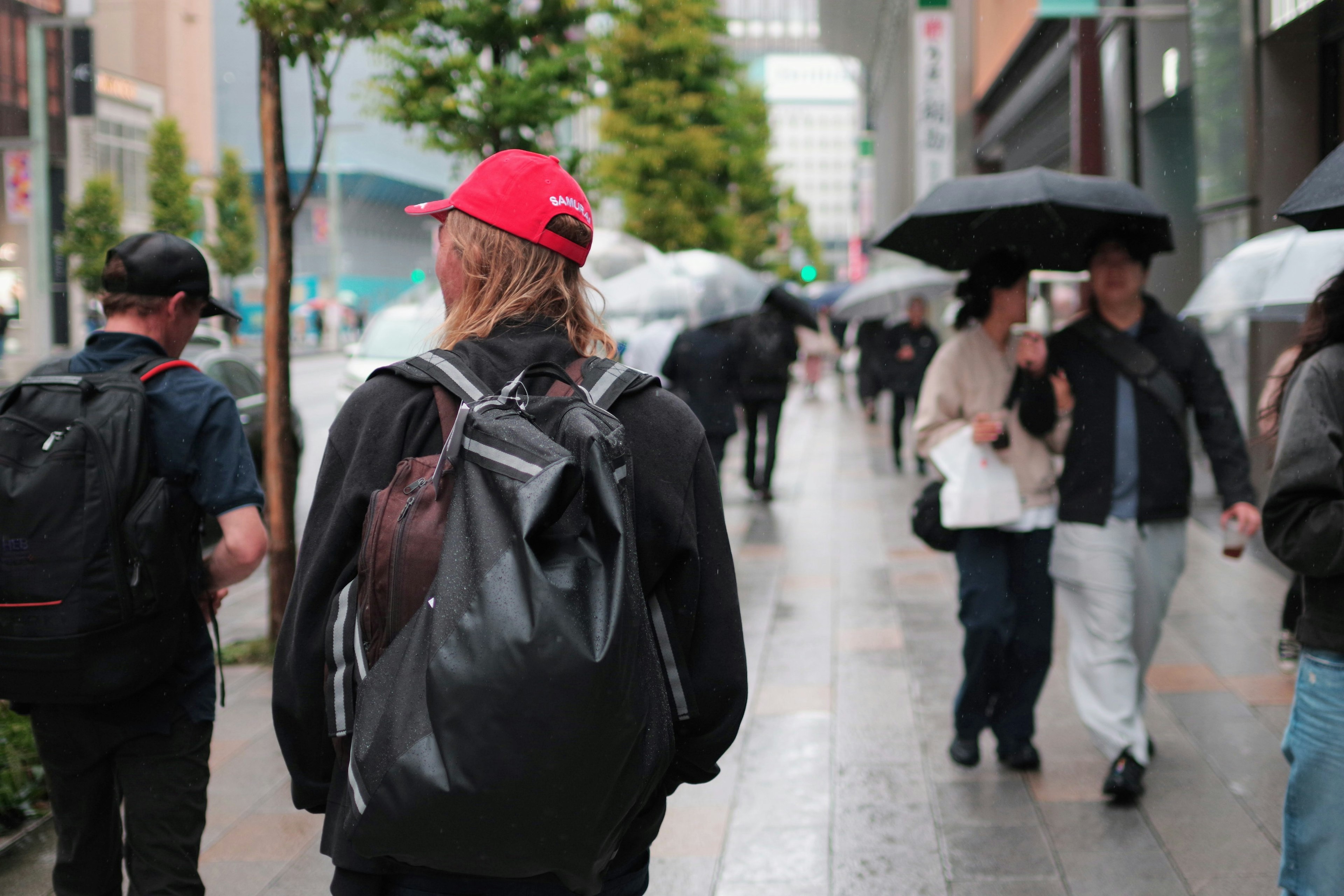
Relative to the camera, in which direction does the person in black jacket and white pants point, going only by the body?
toward the camera

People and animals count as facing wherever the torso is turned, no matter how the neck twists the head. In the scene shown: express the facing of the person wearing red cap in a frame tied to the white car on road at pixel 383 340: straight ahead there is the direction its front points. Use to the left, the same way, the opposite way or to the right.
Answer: the opposite way

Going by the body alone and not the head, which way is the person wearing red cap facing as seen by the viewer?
away from the camera

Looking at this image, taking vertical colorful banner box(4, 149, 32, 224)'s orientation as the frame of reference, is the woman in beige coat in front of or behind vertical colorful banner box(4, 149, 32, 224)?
in front

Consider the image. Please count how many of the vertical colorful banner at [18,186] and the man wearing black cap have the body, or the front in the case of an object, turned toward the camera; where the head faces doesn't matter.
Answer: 1

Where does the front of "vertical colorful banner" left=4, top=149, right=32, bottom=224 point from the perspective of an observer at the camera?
facing the viewer

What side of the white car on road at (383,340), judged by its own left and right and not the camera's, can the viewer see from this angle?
front

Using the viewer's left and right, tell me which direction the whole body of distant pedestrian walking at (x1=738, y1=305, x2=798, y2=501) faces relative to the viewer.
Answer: facing away from the viewer

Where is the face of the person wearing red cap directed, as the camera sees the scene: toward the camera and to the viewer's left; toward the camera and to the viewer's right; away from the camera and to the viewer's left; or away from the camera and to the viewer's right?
away from the camera and to the viewer's left

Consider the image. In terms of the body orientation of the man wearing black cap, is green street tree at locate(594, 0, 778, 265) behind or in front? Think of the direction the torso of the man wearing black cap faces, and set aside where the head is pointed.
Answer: in front

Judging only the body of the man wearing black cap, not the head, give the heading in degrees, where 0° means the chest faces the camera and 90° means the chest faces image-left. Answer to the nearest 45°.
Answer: approximately 225°
